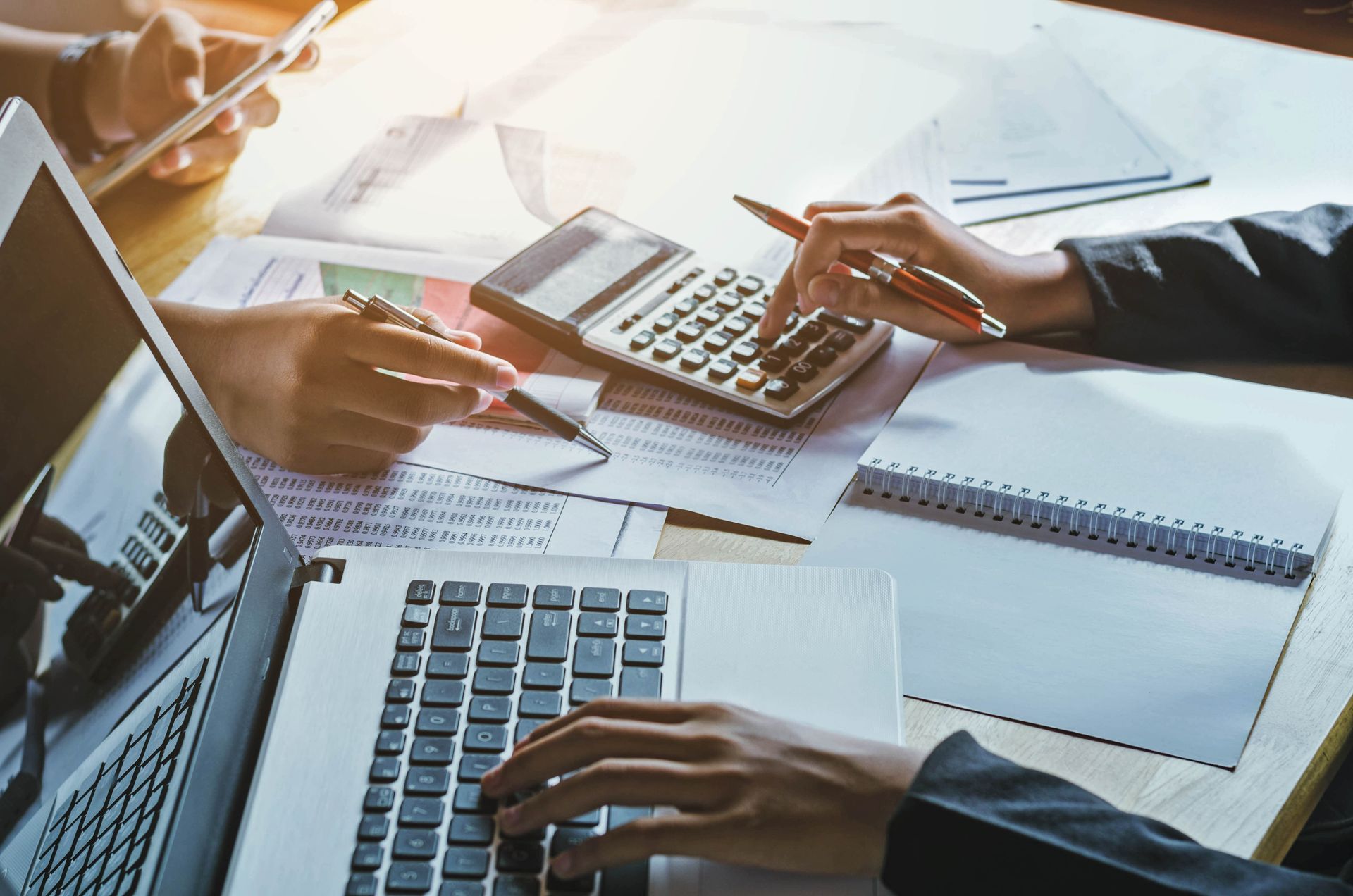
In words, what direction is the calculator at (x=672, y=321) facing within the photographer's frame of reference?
facing the viewer and to the right of the viewer

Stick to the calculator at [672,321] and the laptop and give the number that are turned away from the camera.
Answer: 0

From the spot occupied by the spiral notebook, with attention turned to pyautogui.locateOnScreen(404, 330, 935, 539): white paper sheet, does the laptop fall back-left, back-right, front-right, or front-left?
front-left

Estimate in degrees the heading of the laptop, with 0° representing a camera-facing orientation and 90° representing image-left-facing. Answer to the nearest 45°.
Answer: approximately 270°
